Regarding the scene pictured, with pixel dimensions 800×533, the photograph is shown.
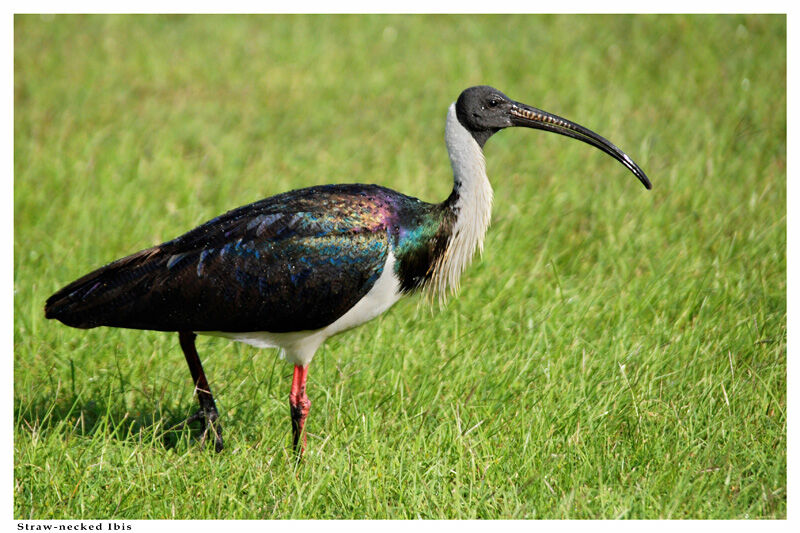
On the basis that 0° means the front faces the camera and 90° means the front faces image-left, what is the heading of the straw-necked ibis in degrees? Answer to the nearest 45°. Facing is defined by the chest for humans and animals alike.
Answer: approximately 270°
